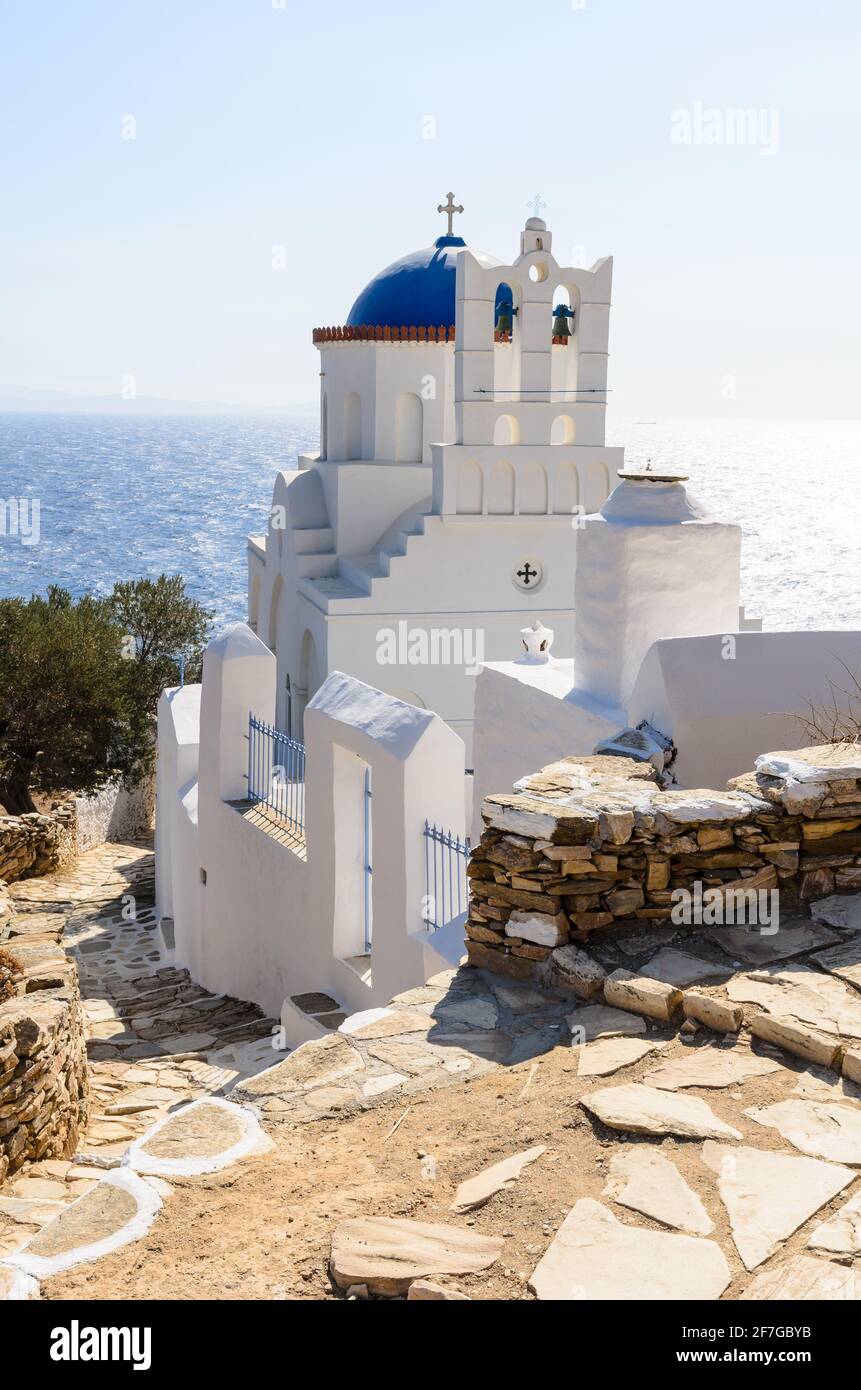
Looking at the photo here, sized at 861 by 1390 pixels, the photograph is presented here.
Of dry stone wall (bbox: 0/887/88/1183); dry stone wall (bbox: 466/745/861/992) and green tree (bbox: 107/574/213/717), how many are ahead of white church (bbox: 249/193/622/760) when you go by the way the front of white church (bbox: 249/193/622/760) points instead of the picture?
2

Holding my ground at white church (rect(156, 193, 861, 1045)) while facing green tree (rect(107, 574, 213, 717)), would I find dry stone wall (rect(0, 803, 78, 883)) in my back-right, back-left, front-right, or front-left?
front-left

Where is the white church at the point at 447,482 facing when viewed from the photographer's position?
facing the viewer

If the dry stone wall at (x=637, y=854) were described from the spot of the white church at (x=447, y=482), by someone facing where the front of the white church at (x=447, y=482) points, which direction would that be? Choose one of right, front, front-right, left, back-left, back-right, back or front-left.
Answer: front

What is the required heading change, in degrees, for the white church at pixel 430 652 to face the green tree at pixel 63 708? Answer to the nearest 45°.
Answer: approximately 135° to its right

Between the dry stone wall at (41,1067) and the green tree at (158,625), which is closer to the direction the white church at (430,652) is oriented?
the dry stone wall

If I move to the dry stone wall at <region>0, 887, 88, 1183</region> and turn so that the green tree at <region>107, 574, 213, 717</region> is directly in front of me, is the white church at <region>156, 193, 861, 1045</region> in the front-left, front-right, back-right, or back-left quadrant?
front-right

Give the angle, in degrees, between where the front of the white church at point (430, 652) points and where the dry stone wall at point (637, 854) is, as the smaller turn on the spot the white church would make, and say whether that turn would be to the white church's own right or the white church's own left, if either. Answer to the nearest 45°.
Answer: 0° — it already faces it
